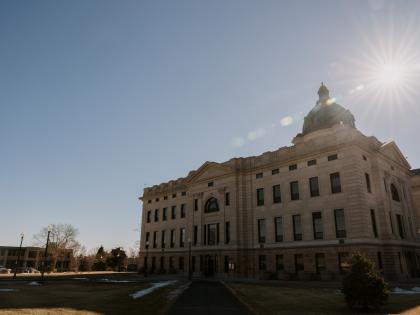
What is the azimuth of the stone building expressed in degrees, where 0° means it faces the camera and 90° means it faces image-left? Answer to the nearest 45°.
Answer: approximately 45°

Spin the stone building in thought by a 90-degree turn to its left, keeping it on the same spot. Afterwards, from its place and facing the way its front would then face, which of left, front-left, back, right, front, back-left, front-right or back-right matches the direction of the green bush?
front-right
